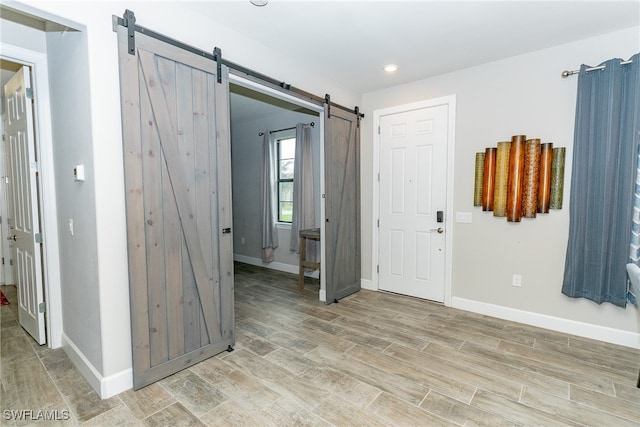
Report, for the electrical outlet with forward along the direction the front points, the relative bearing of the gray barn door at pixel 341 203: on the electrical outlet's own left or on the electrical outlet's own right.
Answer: on the electrical outlet's own right

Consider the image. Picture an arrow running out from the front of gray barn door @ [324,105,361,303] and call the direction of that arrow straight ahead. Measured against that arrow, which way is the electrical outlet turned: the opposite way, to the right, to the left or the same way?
to the right

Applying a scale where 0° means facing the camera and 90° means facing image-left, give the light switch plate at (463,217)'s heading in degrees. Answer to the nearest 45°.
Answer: approximately 0°

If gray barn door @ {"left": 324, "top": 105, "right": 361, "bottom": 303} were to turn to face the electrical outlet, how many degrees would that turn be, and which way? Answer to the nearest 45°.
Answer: approximately 45° to its left

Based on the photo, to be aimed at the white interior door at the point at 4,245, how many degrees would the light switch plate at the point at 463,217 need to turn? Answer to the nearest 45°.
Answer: approximately 90° to its right

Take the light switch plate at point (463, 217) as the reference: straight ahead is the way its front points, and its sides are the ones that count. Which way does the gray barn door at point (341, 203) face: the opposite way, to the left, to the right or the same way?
to the left

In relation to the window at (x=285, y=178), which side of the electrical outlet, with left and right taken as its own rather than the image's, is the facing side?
right

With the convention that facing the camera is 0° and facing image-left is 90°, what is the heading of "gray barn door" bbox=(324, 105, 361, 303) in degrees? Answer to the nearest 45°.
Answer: approximately 315°

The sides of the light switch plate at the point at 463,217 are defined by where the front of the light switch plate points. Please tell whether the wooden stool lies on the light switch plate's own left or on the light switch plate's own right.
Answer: on the light switch plate's own right

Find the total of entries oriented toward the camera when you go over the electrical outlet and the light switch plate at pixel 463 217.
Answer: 2

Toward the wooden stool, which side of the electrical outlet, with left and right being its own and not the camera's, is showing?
right

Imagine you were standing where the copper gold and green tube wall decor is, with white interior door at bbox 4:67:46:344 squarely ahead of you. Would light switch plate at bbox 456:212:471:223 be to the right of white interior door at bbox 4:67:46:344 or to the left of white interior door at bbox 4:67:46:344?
right

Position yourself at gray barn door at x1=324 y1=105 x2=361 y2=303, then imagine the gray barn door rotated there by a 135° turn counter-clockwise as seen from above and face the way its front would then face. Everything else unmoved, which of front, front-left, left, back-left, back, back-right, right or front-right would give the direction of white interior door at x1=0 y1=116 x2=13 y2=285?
left
